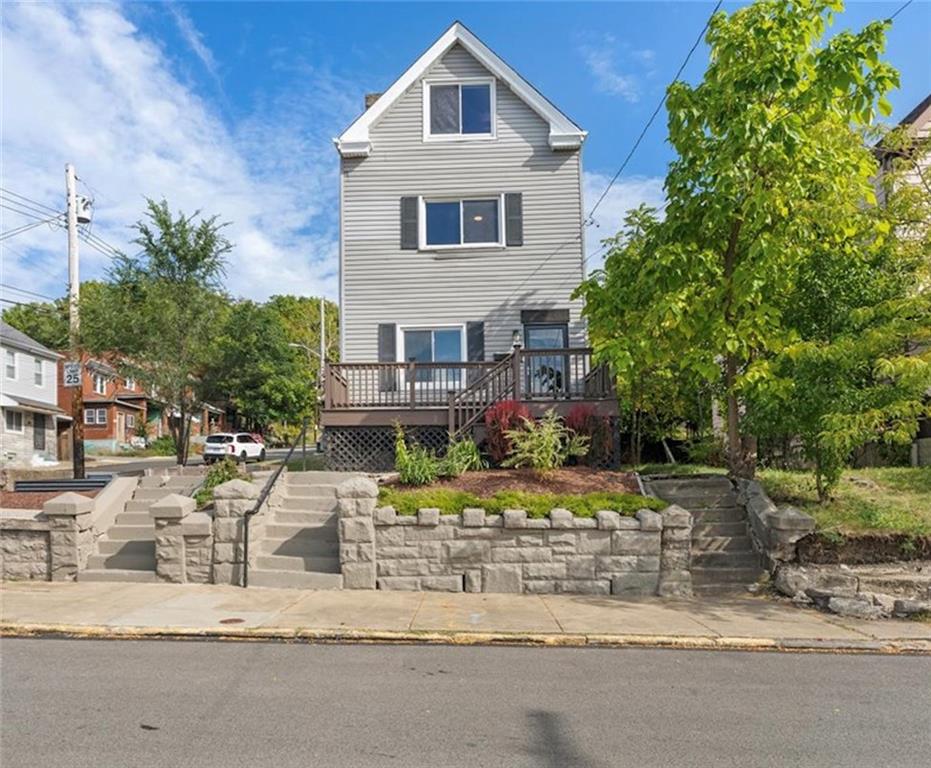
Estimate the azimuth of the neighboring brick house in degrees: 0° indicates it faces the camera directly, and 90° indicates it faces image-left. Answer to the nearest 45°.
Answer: approximately 315°

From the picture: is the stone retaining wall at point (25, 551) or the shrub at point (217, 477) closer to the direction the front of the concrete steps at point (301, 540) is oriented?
the stone retaining wall

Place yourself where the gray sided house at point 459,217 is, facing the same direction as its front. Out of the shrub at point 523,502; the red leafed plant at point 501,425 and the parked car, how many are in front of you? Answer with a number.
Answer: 2

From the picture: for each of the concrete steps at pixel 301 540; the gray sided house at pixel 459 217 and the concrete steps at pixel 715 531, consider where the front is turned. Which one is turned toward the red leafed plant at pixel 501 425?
the gray sided house

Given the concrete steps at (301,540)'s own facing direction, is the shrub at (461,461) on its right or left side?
on its left

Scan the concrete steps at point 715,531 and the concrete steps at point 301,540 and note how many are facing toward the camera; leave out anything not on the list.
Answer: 2
